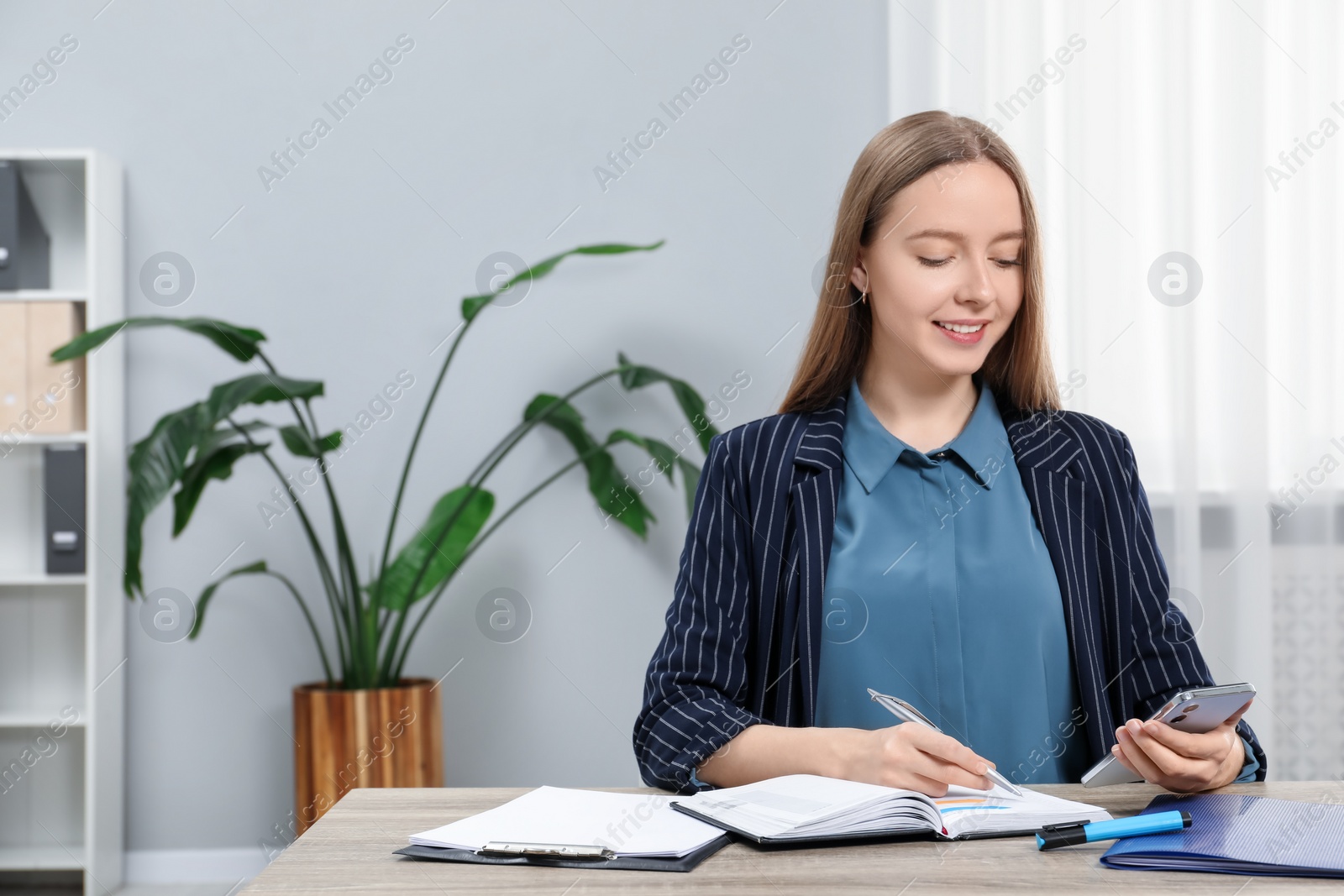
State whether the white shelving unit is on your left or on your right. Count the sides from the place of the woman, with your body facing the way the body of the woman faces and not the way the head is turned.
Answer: on your right

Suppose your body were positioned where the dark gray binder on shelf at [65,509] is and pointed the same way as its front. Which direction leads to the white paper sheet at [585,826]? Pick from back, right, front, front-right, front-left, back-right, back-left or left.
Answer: front

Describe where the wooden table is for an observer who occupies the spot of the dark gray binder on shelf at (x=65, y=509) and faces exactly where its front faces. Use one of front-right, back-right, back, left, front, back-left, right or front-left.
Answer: front

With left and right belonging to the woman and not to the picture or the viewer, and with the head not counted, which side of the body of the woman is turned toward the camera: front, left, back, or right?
front

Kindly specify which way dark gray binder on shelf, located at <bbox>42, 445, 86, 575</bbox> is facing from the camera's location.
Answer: facing the viewer

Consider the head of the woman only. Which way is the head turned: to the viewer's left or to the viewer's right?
to the viewer's right

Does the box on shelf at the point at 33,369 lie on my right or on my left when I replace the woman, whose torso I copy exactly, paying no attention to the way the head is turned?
on my right

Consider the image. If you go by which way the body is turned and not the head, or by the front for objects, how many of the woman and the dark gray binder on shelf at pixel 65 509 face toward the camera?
2
